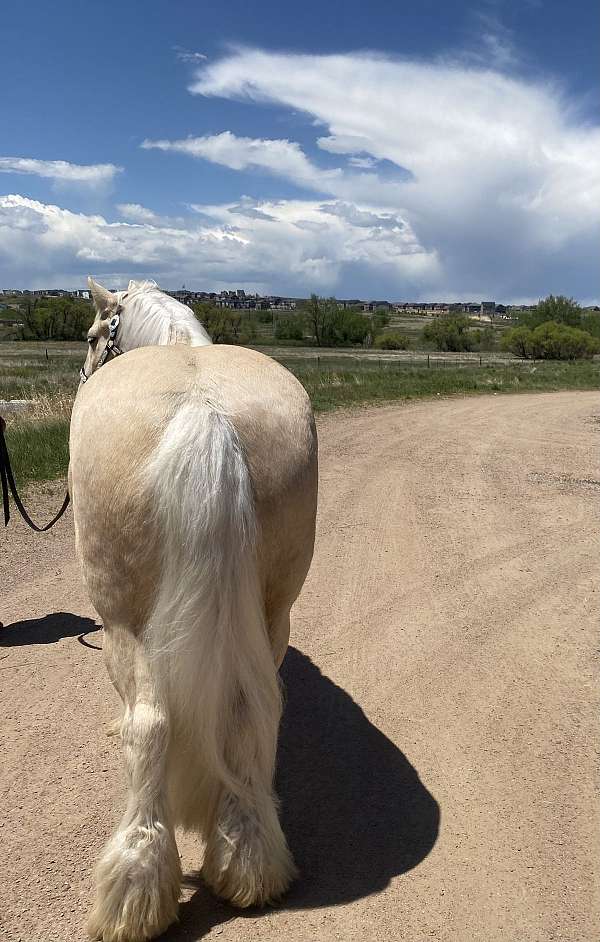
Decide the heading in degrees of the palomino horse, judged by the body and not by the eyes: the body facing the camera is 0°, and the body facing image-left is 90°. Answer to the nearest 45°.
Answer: approximately 180°
